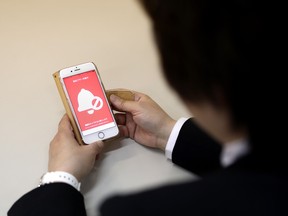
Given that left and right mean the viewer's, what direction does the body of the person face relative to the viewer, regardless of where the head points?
facing away from the viewer and to the left of the viewer

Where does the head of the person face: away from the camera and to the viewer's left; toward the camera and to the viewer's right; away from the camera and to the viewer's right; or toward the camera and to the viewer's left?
away from the camera and to the viewer's left
